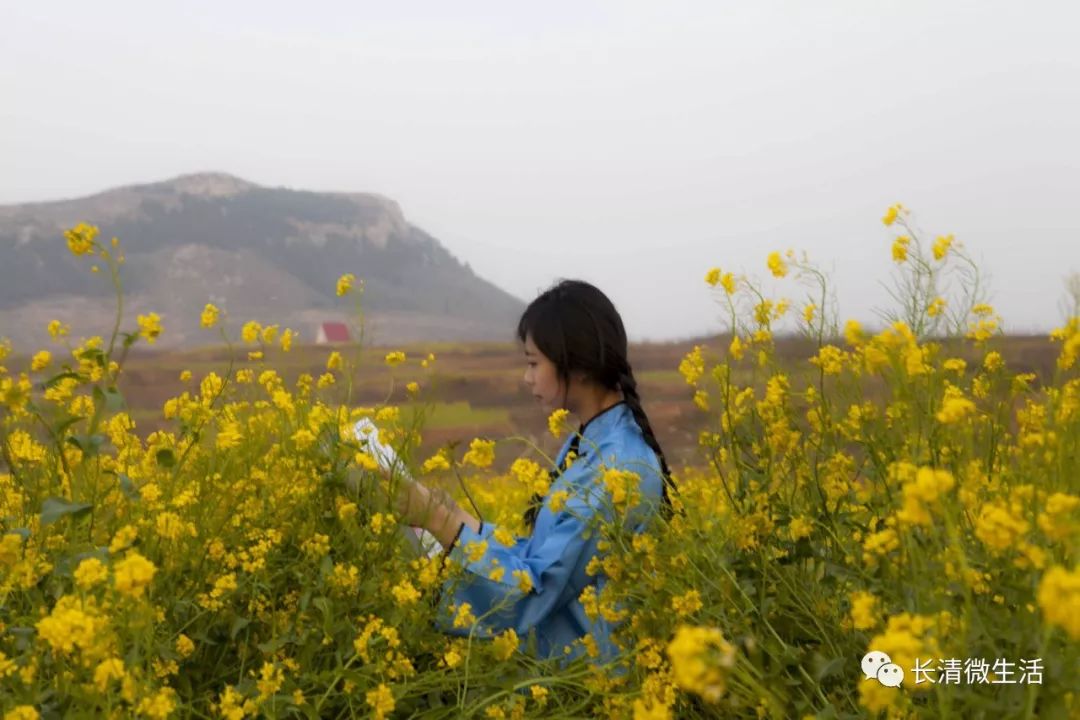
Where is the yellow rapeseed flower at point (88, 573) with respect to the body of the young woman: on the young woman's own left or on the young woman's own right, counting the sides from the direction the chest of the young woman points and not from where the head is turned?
on the young woman's own left

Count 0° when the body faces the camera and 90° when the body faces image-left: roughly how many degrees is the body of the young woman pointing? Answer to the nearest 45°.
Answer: approximately 90°

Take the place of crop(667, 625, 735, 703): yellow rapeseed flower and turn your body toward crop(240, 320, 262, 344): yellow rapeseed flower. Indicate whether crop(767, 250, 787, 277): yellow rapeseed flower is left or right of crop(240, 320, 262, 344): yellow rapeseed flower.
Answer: right

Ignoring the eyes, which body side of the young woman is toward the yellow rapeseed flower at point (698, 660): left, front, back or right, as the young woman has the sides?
left

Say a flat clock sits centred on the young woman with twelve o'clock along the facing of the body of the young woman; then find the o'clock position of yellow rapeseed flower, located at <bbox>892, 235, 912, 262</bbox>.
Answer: The yellow rapeseed flower is roughly at 6 o'clock from the young woman.

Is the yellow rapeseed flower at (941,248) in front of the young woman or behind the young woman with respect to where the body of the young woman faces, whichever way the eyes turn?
behind
